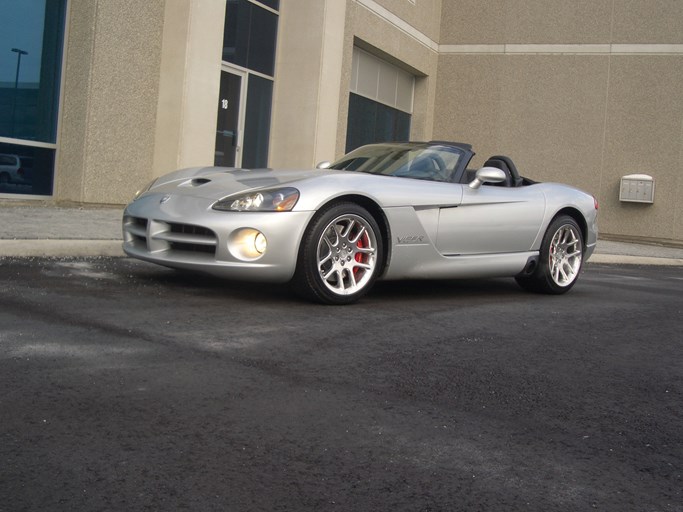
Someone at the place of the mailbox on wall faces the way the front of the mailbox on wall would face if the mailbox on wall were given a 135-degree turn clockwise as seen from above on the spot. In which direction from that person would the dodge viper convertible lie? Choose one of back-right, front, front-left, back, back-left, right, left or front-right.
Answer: back-left

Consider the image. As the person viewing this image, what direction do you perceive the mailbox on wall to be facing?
facing the viewer
